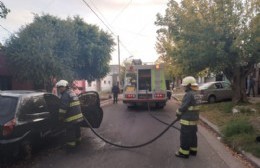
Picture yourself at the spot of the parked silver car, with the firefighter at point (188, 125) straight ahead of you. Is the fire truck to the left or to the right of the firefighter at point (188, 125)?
right

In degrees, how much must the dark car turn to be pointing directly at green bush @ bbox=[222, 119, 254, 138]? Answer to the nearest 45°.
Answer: approximately 45° to its right

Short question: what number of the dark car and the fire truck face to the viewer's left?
0

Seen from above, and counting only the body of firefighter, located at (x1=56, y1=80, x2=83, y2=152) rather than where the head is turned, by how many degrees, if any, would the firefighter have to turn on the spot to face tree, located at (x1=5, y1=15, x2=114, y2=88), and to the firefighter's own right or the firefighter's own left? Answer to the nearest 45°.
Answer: approximately 90° to the firefighter's own right
